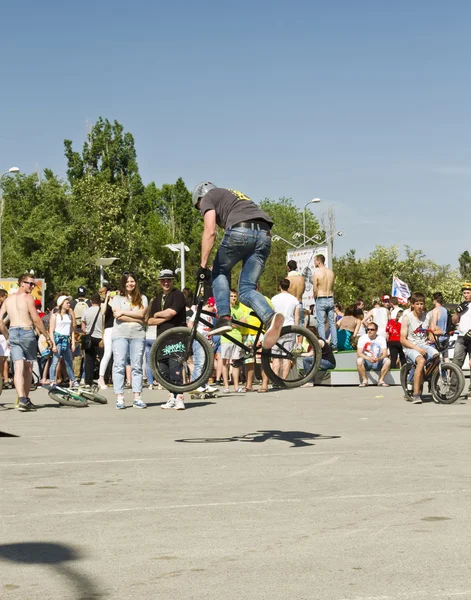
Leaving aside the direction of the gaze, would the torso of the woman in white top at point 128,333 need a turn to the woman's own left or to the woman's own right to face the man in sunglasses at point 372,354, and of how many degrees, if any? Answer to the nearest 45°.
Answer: approximately 135° to the woman's own left

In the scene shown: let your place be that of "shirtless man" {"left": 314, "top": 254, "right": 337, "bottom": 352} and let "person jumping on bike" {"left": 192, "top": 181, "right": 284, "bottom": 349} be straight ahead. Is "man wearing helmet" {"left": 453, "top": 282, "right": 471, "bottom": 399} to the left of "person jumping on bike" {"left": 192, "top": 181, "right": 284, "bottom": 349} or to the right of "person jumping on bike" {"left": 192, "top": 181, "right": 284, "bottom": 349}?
left

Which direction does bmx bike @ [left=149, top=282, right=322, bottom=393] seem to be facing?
to the viewer's left

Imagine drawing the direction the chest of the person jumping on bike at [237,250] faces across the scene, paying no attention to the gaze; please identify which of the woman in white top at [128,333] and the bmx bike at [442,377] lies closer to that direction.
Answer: the woman in white top

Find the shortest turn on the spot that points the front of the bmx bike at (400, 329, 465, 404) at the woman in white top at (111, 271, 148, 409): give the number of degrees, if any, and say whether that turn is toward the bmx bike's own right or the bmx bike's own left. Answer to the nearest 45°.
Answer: approximately 135° to the bmx bike's own right

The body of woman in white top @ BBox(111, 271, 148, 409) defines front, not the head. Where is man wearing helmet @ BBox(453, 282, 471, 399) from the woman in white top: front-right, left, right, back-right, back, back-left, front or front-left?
left

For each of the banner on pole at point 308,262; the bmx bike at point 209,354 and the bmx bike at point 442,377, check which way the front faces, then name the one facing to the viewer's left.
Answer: the bmx bike at point 209,354

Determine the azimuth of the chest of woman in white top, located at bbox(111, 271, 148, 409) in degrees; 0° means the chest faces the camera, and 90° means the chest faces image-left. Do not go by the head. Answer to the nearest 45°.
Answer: approximately 0°

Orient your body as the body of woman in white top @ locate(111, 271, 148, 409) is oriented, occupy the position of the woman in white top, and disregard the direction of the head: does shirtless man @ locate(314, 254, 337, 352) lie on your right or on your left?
on your left
